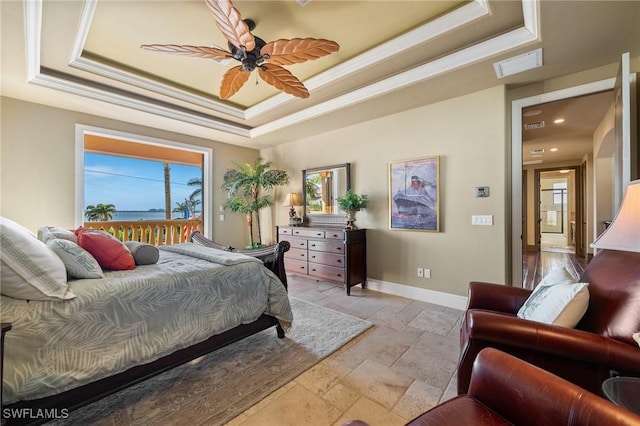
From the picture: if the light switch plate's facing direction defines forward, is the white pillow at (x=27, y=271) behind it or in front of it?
in front

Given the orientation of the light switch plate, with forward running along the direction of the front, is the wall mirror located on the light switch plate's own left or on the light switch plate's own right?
on the light switch plate's own right

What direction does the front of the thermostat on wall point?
toward the camera

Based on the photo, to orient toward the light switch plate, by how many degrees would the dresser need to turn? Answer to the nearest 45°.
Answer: approximately 90° to its left

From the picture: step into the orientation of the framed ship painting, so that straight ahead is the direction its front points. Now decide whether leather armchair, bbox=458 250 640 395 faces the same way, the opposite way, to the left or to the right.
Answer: to the right

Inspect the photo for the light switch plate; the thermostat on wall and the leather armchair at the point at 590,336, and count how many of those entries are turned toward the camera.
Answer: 2

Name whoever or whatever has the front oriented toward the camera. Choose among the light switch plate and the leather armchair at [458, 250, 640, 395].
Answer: the light switch plate

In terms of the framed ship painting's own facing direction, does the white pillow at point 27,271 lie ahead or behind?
ahead

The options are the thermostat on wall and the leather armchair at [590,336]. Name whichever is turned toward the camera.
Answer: the thermostat on wall

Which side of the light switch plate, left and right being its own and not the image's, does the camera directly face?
front

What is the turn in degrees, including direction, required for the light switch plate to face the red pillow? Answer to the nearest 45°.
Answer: approximately 45° to its right

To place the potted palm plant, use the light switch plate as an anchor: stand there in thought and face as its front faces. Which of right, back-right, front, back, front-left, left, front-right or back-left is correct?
right

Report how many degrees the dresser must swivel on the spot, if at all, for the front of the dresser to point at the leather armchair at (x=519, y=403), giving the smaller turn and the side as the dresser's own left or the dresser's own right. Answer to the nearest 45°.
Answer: approximately 45° to the dresser's own left

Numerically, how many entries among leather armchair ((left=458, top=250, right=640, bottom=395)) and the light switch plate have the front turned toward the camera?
1

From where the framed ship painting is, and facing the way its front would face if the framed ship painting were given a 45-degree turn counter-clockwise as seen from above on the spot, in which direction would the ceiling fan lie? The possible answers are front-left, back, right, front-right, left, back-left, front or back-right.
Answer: front-right

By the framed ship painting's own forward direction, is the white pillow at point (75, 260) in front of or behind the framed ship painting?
in front

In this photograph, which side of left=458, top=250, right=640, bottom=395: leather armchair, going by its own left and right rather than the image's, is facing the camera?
left
